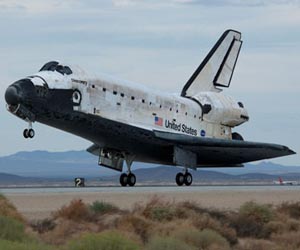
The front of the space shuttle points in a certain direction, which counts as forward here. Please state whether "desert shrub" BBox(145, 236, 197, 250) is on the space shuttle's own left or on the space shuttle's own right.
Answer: on the space shuttle's own left

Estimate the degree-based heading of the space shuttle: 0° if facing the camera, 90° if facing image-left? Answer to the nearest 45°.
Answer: approximately 45°

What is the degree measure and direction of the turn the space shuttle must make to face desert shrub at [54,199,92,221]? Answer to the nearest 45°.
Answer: approximately 45° to its left

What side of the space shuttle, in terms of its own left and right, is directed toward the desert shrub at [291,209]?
left
